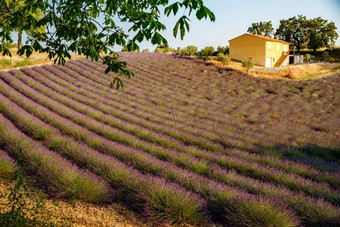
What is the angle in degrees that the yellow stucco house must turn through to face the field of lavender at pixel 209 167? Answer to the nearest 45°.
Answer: approximately 45° to its right

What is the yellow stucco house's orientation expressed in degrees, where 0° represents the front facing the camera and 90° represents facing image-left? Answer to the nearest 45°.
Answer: approximately 315°
